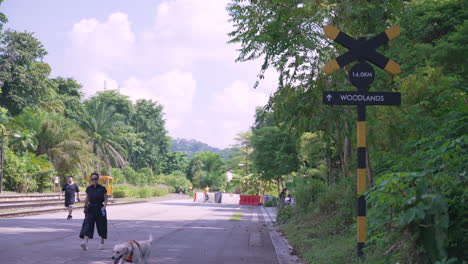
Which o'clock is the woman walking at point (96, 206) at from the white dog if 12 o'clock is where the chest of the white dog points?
The woman walking is roughly at 4 o'clock from the white dog.

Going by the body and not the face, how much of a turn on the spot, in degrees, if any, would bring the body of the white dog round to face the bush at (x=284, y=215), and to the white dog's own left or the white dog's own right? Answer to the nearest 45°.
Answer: approximately 180°

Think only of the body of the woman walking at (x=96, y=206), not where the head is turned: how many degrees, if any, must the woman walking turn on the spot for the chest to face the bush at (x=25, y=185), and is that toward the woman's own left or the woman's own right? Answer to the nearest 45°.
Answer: approximately 180°

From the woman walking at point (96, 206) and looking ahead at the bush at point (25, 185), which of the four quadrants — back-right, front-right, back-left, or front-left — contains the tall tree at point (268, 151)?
front-right

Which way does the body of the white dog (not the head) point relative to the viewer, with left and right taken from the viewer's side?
facing the viewer and to the left of the viewer

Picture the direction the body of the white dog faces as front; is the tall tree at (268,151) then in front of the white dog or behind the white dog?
behind

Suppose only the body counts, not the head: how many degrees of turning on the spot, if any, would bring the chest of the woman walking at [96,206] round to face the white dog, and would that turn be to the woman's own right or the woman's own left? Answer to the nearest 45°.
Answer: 0° — they already face it

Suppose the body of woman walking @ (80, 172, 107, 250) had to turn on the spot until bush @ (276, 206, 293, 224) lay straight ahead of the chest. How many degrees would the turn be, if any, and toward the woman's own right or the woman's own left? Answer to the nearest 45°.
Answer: approximately 135° to the woman's own left

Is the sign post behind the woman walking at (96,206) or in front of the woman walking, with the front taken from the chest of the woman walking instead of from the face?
in front

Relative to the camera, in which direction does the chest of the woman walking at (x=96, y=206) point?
toward the camera

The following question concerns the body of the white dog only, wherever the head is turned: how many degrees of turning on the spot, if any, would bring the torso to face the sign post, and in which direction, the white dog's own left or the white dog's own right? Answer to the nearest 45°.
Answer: approximately 135° to the white dog's own left

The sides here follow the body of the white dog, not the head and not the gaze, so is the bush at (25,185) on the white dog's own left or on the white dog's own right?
on the white dog's own right

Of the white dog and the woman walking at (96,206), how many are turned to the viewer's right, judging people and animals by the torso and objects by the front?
0

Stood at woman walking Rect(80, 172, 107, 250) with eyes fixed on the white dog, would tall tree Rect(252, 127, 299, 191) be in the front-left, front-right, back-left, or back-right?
back-left

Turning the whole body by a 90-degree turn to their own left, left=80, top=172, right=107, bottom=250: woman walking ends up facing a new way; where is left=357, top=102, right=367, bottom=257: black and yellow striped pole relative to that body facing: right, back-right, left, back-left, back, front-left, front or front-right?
front-right
